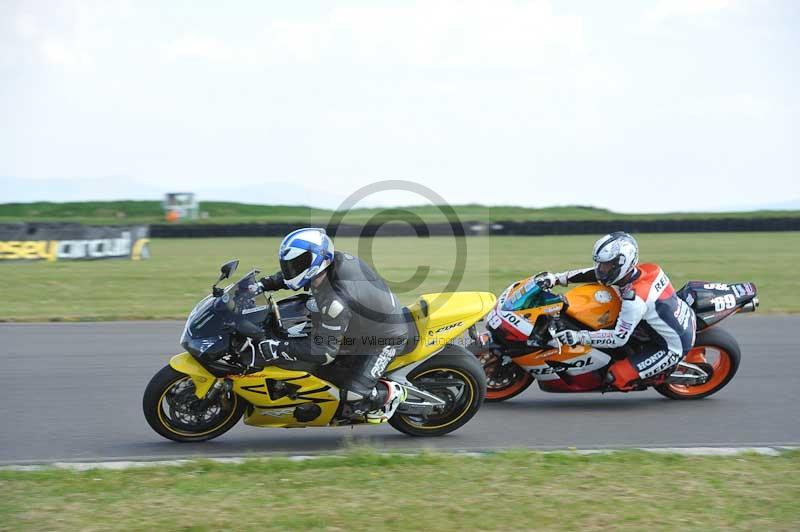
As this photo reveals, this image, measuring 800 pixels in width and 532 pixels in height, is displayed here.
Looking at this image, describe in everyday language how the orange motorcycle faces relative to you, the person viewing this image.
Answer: facing to the left of the viewer

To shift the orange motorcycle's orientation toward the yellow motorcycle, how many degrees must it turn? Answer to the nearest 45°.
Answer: approximately 45° to its left

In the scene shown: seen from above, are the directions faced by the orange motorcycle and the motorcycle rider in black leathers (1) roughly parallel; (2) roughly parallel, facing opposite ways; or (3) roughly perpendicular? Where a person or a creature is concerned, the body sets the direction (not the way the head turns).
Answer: roughly parallel

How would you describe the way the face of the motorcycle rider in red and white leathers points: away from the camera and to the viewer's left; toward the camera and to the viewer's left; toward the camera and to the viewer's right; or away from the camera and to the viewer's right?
toward the camera and to the viewer's left

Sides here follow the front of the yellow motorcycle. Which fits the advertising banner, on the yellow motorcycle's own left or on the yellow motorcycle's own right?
on the yellow motorcycle's own right

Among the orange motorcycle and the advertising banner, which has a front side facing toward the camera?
the advertising banner

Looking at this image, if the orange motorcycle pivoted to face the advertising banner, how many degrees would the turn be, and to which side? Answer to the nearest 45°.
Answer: approximately 45° to its right

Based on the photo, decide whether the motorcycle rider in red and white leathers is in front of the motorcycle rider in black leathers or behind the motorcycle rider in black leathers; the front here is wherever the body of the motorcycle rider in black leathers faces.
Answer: behind

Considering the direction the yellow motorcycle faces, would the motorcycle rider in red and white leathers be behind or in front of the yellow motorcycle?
behind

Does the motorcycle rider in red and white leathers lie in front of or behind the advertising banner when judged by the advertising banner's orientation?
in front

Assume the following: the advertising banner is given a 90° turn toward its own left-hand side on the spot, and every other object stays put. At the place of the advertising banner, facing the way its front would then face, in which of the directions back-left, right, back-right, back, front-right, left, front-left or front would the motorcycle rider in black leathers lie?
right

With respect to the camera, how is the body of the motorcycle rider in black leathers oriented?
to the viewer's left

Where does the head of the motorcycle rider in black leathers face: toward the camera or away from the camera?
toward the camera

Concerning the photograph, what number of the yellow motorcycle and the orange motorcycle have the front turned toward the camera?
0

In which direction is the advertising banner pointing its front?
toward the camera

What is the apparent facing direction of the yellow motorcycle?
to the viewer's left

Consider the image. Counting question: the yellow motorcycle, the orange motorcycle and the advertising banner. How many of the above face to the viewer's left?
2
